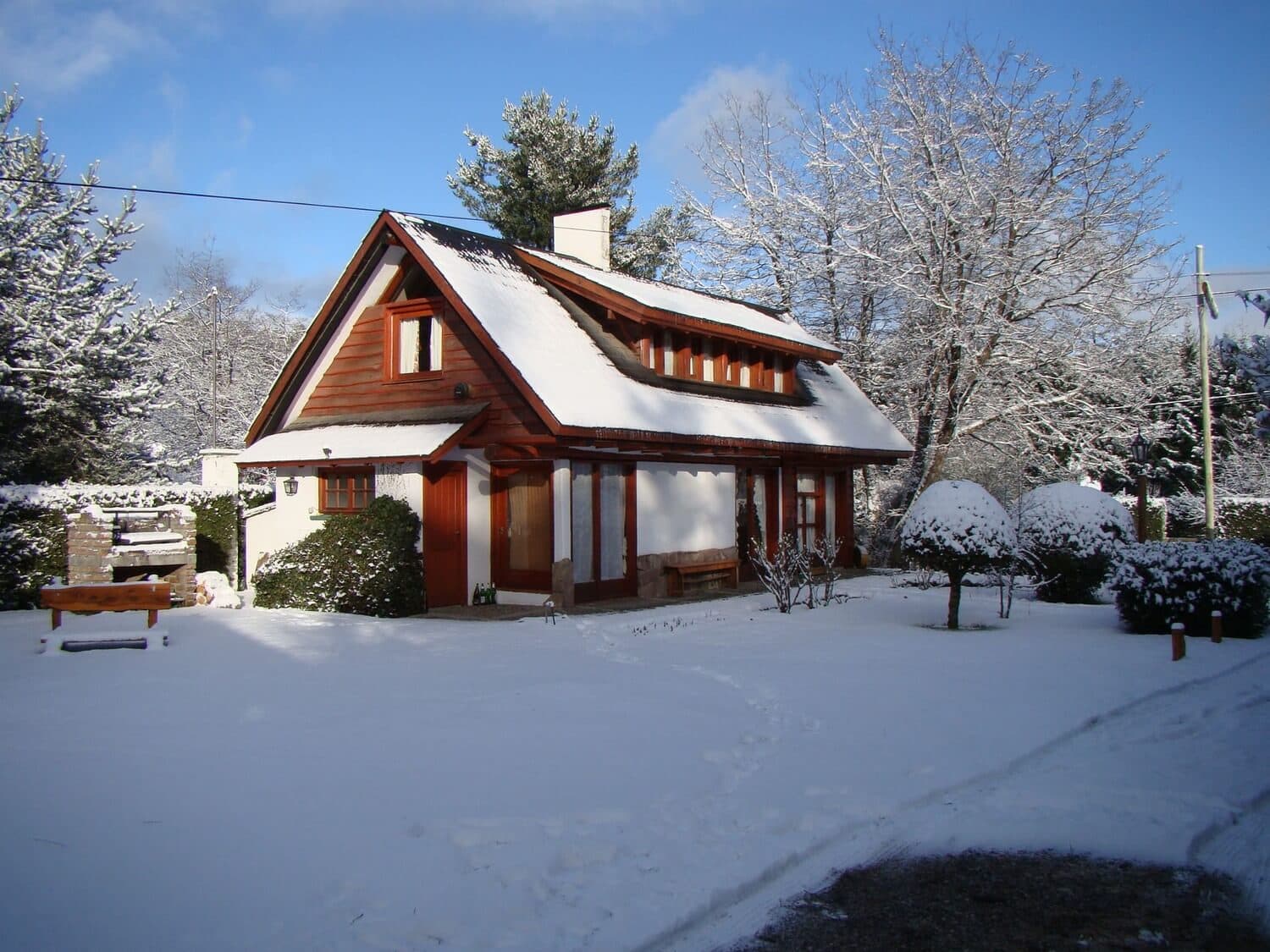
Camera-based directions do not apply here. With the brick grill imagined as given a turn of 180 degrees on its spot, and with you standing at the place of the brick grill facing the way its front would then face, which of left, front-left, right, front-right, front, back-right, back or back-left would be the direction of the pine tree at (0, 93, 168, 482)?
front

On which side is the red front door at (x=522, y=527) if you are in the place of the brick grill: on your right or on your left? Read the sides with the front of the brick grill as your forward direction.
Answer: on your left

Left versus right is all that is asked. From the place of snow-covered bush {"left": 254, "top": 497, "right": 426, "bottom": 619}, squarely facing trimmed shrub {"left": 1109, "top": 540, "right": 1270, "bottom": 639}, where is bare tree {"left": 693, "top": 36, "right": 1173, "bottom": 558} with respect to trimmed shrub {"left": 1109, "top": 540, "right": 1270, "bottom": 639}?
left

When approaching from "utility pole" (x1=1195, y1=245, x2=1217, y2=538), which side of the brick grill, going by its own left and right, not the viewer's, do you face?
left

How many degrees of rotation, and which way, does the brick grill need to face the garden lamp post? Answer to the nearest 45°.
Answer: approximately 90° to its left

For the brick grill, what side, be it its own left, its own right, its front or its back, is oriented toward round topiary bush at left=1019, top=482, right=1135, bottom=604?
left

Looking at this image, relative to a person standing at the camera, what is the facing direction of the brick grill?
facing the viewer

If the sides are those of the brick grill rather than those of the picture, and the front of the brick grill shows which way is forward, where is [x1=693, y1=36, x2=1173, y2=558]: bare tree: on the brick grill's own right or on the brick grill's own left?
on the brick grill's own left

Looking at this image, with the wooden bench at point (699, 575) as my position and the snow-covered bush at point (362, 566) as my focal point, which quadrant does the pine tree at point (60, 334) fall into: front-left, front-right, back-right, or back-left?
front-right

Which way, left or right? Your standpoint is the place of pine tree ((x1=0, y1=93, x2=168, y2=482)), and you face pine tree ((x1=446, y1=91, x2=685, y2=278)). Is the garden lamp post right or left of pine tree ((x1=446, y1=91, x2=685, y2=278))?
right

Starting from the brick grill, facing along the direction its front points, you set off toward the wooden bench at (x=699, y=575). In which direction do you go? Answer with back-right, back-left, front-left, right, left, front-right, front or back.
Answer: left

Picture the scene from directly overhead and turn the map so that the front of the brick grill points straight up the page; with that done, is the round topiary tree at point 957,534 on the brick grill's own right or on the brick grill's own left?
on the brick grill's own left

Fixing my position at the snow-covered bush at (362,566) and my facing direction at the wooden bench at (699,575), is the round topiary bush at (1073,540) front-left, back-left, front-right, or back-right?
front-right
